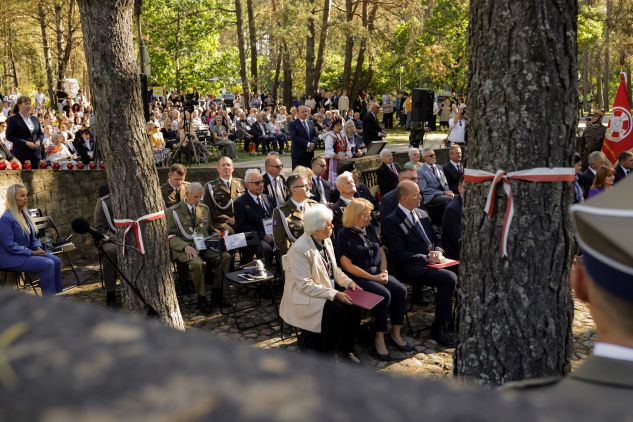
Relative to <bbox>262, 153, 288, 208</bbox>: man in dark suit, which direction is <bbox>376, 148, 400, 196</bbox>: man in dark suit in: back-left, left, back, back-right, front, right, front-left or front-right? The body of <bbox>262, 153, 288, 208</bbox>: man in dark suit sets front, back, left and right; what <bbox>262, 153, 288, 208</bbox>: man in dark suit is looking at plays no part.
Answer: left

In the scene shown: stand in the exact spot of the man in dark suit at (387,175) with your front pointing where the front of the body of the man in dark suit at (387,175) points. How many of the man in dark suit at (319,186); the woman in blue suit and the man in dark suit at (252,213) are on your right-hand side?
3

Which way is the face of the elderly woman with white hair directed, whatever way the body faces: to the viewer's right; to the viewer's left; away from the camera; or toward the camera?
to the viewer's right

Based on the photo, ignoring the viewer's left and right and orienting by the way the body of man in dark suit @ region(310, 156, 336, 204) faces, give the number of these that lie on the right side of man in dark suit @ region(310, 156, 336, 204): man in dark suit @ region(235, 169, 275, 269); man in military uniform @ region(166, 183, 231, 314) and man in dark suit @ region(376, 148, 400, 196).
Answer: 2

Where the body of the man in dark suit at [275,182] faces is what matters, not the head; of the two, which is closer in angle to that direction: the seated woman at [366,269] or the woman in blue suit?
the seated woman

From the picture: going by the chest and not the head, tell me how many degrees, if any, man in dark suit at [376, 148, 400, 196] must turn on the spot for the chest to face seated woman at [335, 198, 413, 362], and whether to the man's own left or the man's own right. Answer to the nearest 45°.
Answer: approximately 45° to the man's own right

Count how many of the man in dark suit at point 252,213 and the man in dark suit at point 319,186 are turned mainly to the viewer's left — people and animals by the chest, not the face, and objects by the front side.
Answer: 0
